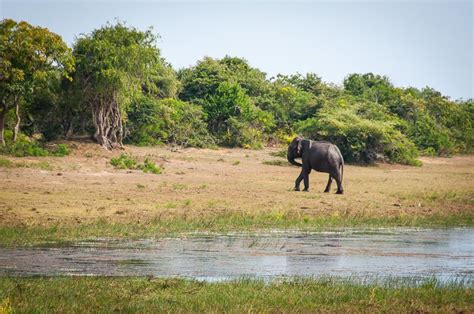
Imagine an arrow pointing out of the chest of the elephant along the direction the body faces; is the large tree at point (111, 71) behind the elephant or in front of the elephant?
in front

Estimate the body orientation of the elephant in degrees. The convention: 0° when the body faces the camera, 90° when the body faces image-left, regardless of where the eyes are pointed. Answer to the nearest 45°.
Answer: approximately 90°

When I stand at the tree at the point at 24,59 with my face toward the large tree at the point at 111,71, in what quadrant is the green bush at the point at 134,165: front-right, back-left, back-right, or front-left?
front-right

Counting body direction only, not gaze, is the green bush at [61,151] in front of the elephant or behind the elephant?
in front

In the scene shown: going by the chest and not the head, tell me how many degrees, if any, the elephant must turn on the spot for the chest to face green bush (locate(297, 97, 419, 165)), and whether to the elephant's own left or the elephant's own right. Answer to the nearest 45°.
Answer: approximately 90° to the elephant's own right

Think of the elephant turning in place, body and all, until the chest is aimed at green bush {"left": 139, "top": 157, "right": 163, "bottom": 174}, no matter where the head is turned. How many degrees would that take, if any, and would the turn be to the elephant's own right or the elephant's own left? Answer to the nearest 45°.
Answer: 0° — it already faces it

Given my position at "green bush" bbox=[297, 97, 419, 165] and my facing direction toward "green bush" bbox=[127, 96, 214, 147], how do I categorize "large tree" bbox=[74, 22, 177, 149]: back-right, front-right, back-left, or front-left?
front-left

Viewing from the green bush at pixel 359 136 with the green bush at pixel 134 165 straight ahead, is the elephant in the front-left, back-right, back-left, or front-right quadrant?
front-left

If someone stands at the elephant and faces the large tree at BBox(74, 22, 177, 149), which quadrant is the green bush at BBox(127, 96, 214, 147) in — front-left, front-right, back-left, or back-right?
front-right

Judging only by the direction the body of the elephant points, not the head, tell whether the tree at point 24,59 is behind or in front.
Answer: in front

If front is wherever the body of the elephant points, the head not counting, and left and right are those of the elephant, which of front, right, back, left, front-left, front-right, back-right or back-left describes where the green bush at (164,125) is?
front-right
